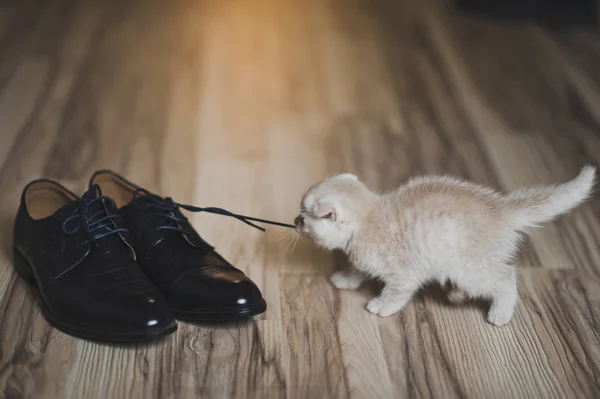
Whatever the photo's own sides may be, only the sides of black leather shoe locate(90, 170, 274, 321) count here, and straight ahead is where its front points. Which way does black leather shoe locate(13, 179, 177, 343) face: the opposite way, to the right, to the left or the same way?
the same way

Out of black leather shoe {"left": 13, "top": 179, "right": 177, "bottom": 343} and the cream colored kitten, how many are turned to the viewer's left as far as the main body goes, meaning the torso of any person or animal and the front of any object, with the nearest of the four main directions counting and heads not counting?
1

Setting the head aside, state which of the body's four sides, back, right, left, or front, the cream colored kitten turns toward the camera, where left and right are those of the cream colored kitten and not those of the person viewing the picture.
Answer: left

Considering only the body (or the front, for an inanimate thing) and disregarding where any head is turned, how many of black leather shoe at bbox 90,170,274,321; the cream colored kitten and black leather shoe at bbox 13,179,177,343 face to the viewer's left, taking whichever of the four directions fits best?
1

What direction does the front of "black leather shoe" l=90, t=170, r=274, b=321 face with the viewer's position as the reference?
facing the viewer and to the right of the viewer

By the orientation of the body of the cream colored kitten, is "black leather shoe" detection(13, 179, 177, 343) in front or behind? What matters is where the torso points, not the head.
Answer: in front

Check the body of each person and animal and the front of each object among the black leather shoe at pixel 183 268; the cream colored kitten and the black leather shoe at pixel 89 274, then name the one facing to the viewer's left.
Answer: the cream colored kitten

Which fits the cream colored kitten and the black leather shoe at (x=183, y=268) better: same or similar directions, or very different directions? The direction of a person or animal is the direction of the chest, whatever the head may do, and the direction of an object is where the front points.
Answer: very different directions
